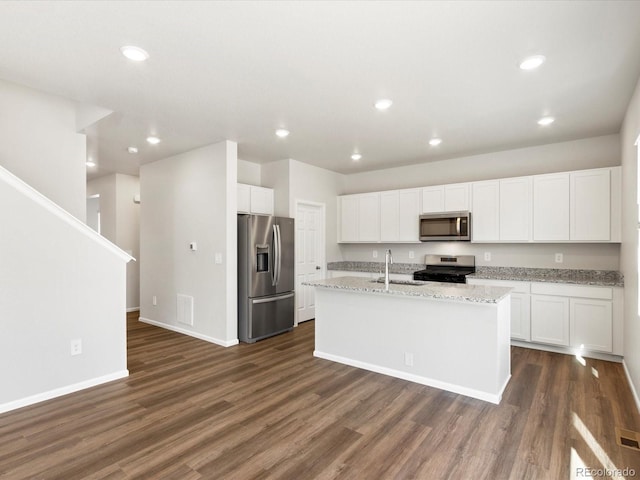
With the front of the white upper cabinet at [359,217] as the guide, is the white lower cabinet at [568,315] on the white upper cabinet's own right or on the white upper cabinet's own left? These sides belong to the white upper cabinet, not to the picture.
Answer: on the white upper cabinet's own left

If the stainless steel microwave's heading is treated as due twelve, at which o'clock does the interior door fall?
The interior door is roughly at 3 o'clock from the stainless steel microwave.

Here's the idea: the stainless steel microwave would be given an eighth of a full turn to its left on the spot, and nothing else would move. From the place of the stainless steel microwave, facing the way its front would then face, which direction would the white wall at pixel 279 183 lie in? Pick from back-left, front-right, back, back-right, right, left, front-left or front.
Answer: back-right

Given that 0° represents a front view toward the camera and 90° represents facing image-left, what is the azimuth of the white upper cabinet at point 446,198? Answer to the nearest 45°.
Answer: approximately 0°

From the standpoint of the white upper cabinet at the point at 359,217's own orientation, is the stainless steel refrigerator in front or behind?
in front

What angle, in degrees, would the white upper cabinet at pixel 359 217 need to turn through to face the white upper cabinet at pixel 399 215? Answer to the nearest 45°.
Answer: approximately 90° to its left

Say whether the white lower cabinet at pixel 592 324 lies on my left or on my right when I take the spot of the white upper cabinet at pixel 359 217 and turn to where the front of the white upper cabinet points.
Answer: on my left

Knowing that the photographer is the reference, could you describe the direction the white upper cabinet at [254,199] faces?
facing the viewer and to the right of the viewer

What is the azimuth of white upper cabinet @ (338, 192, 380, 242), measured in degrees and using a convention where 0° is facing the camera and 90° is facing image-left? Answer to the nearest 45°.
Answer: approximately 45°

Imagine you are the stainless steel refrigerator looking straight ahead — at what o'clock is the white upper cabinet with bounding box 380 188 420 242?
The white upper cabinet is roughly at 10 o'clock from the stainless steel refrigerator.

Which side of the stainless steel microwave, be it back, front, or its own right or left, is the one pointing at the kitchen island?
front
